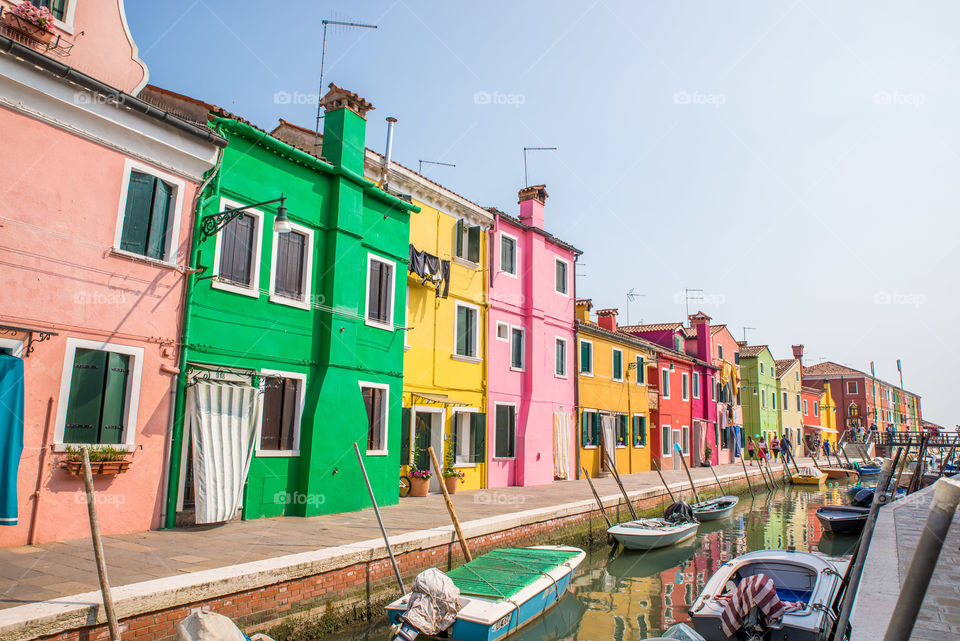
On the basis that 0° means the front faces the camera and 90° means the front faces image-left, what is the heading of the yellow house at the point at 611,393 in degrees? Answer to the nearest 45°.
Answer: approximately 315°

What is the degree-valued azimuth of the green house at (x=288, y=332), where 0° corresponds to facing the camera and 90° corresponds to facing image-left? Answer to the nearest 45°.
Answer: approximately 315°

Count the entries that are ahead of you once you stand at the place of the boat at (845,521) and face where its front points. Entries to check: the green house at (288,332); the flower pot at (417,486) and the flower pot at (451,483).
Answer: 3

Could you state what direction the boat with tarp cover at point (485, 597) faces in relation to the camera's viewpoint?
facing away from the viewer and to the right of the viewer

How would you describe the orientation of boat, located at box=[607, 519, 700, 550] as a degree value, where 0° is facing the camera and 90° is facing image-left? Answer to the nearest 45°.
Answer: approximately 45°

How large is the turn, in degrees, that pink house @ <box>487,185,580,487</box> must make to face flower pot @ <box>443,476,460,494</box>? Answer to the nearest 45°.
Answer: approximately 90° to its right

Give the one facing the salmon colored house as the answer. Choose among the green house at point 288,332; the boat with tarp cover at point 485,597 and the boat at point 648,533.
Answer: the boat

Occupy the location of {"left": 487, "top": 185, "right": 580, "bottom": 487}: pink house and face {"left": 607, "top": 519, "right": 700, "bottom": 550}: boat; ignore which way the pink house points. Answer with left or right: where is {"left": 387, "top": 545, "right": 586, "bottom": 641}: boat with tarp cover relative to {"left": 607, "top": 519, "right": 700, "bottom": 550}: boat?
right

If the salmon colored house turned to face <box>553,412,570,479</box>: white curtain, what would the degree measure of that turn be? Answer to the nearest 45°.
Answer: approximately 90° to its left

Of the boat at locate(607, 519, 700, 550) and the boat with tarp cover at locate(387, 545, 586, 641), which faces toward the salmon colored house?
the boat
